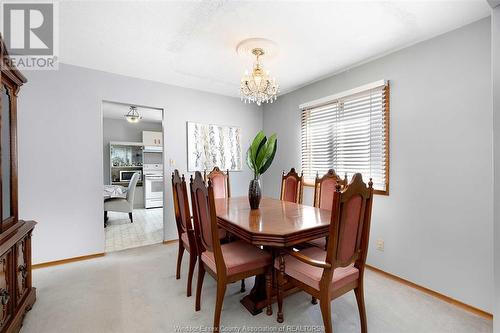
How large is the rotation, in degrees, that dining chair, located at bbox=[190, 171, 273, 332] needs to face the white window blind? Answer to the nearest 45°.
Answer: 0° — it already faces it

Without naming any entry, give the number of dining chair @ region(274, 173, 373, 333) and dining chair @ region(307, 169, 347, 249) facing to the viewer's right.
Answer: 0

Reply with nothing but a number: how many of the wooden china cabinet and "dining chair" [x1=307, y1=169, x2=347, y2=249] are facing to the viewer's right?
1

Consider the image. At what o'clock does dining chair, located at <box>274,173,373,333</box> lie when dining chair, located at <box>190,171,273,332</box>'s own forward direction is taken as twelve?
dining chair, located at <box>274,173,373,333</box> is roughly at 2 o'clock from dining chair, located at <box>190,171,273,332</box>.

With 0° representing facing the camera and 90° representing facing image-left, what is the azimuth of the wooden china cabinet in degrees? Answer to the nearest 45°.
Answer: approximately 270°

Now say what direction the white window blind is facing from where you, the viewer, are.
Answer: facing the viewer and to the left of the viewer

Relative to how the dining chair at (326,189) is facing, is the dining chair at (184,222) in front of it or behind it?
in front

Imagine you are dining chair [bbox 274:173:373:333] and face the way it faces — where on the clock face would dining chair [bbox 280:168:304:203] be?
dining chair [bbox 280:168:304:203] is roughly at 1 o'clock from dining chair [bbox 274:173:373:333].

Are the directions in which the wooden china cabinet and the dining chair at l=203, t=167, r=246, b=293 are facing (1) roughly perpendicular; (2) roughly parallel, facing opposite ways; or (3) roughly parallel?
roughly perpendicular

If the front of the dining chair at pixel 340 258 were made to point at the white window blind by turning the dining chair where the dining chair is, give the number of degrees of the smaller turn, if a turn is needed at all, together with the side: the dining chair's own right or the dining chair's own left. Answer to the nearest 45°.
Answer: approximately 45° to the dining chair's own right

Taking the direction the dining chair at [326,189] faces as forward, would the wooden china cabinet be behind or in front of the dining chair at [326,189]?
in front

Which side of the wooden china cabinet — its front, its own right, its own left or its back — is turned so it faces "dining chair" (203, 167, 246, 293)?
front

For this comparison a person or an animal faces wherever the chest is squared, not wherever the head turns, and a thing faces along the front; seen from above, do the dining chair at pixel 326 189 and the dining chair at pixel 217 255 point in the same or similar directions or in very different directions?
very different directions

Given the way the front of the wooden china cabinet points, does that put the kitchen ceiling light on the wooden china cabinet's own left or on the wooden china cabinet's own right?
on the wooden china cabinet's own left

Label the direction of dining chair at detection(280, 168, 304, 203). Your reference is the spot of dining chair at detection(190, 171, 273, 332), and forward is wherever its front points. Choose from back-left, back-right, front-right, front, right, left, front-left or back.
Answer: front

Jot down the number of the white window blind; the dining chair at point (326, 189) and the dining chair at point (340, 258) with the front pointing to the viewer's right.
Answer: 0
